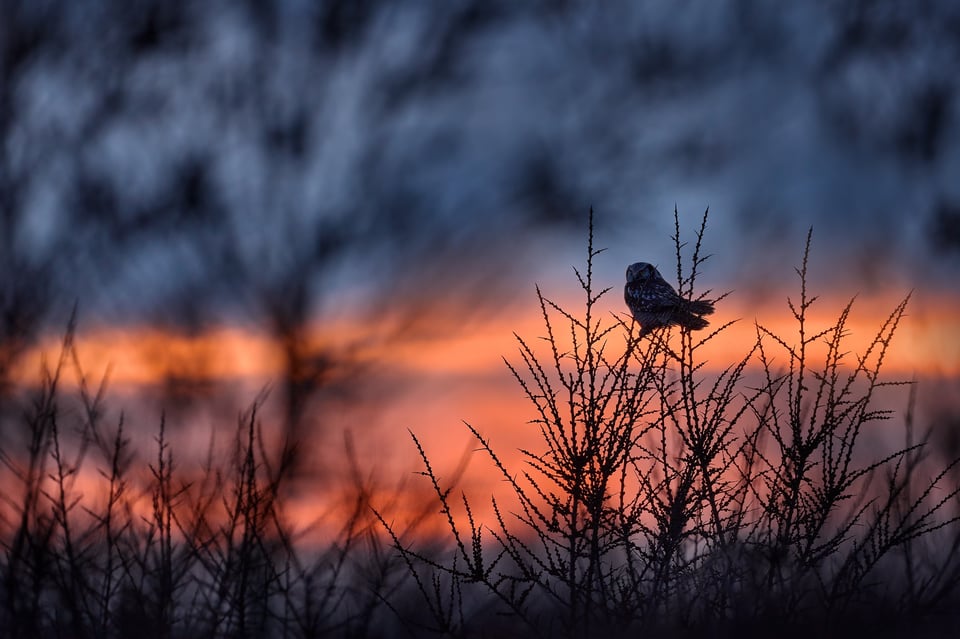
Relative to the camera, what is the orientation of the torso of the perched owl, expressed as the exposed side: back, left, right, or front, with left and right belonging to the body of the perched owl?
left
